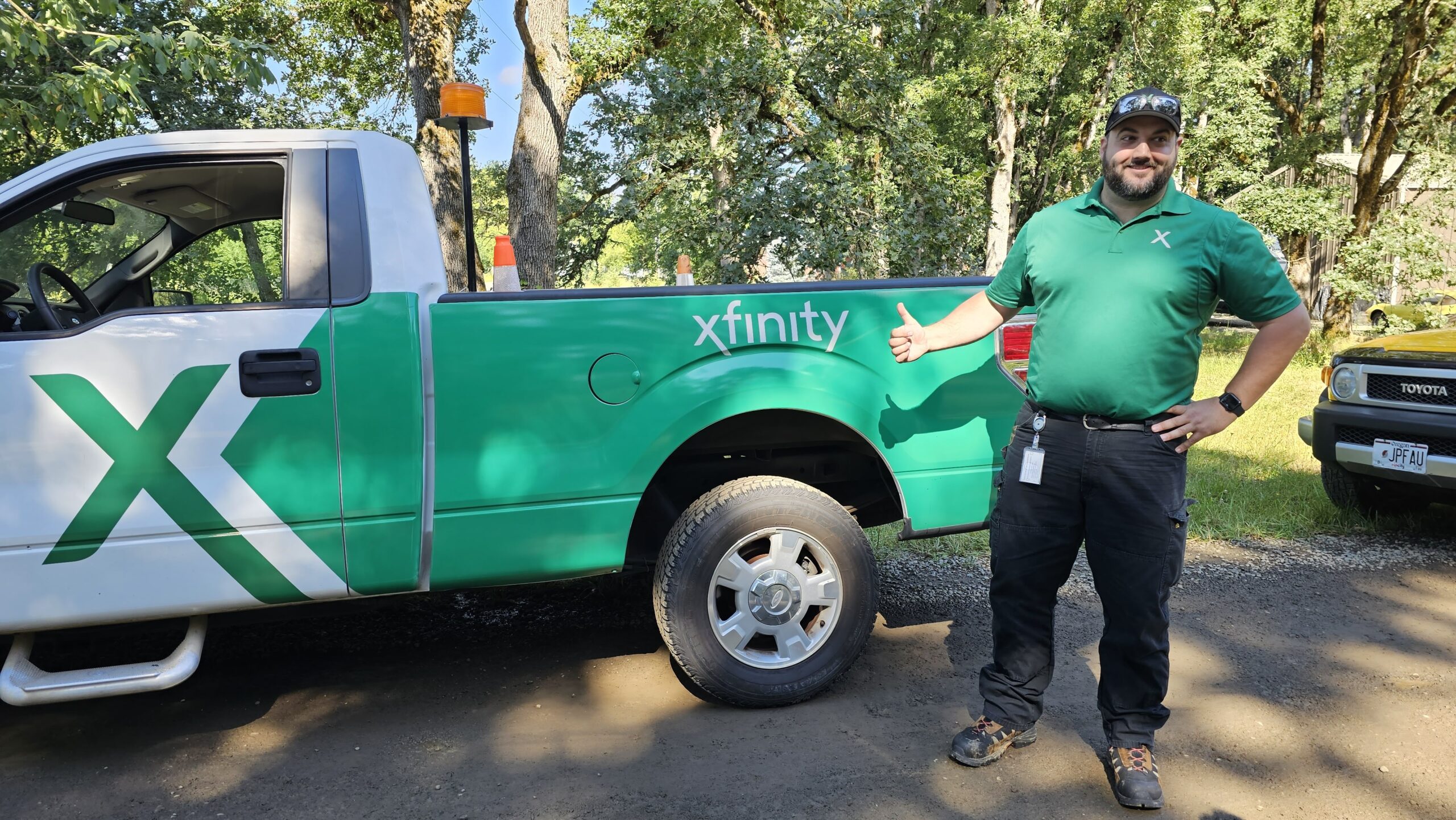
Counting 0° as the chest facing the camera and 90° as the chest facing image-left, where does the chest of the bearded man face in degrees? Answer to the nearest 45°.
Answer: approximately 0°

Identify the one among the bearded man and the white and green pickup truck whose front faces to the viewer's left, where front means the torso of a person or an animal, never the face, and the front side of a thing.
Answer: the white and green pickup truck

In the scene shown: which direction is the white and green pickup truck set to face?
to the viewer's left

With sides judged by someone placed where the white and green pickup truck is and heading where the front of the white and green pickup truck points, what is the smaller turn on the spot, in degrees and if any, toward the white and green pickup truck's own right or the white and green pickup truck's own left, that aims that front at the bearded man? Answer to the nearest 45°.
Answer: approximately 180°
